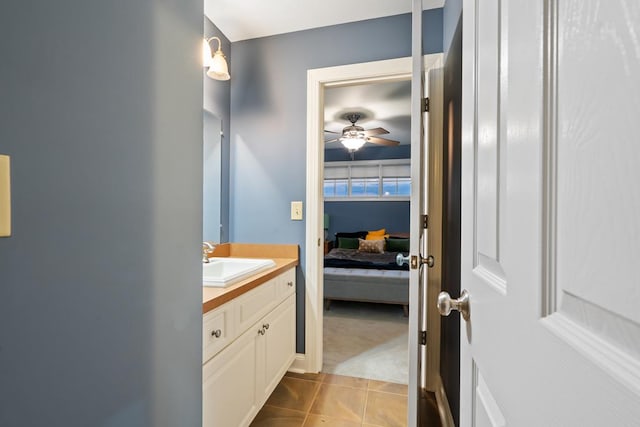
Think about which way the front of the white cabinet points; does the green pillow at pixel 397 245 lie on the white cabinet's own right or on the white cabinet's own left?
on the white cabinet's own left

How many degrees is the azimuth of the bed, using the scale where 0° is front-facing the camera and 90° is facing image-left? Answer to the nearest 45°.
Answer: approximately 0°

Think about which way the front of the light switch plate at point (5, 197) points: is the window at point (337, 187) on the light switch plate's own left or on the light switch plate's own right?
on the light switch plate's own left

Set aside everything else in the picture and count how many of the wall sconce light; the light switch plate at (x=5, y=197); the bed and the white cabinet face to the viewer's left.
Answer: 0

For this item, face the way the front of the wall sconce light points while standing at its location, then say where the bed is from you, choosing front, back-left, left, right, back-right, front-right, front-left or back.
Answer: left

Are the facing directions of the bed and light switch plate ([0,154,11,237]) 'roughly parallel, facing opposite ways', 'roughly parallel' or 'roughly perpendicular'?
roughly perpendicular

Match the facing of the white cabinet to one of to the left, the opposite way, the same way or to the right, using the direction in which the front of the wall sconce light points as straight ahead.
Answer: the same way

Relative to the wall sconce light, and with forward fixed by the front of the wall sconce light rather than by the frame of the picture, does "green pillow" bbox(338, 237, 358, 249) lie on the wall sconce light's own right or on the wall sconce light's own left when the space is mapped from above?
on the wall sconce light's own left

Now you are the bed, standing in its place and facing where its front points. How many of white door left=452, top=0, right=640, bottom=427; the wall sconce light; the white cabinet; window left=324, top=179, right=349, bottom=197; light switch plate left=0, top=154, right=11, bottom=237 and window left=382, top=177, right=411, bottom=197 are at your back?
2

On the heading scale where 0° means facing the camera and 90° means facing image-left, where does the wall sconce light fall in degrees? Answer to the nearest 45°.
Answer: approximately 315°

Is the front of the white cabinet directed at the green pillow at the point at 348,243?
no

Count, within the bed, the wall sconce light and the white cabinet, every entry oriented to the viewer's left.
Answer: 0

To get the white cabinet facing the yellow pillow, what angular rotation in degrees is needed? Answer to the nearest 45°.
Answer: approximately 90° to its left

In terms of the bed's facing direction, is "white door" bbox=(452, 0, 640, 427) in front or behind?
in front

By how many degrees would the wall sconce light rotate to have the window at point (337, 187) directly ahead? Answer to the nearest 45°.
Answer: approximately 90° to its left

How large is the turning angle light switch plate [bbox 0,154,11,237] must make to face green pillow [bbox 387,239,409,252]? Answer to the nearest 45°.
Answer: approximately 45° to its left

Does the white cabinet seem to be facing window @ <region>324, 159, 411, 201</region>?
no

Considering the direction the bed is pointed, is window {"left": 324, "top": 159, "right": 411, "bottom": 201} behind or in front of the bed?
behind

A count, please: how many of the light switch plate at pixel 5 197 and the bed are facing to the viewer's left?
0

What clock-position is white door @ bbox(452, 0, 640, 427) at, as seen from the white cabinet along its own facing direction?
The white door is roughly at 1 o'clock from the white cabinet.

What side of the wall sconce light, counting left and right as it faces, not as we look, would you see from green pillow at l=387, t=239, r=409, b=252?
left
